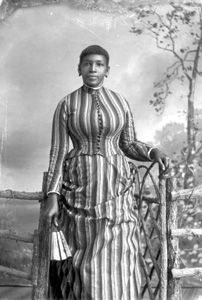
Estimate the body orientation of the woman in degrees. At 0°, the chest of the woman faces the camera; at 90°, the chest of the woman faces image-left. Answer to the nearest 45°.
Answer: approximately 0°
